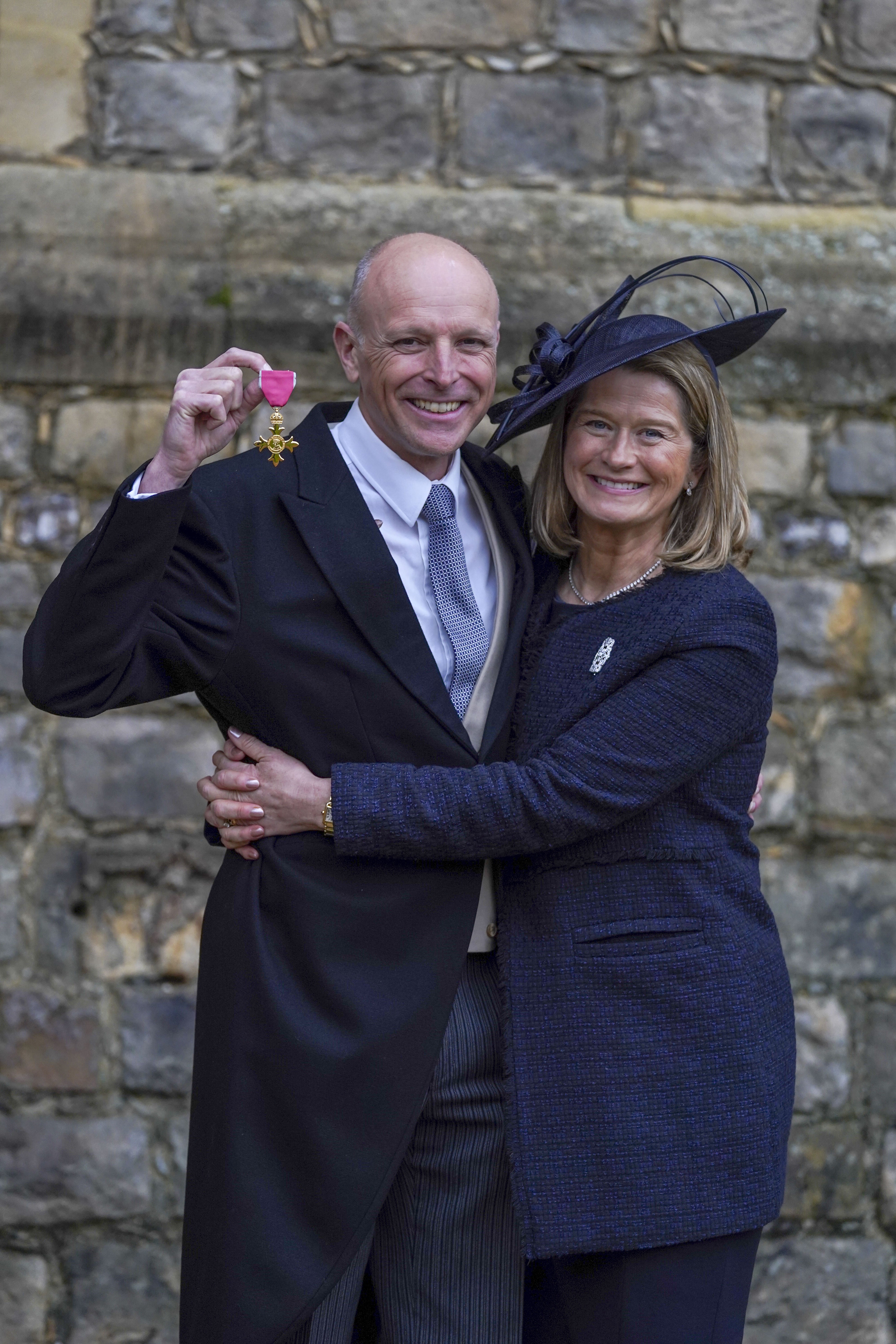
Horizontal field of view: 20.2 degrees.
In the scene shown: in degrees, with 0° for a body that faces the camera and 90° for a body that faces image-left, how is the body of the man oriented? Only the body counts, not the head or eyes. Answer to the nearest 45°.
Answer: approximately 315°

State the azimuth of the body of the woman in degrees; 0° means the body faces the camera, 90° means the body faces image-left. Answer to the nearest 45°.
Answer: approximately 45°
